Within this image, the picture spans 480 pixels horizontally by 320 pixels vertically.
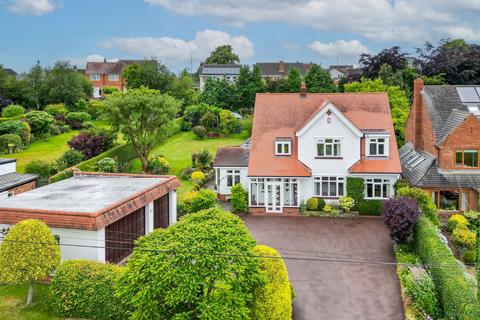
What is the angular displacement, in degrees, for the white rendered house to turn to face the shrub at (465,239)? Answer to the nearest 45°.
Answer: approximately 45° to its left

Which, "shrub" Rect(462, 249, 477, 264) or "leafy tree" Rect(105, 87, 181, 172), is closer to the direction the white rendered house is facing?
the shrub

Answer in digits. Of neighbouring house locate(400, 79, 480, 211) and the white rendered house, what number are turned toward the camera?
2

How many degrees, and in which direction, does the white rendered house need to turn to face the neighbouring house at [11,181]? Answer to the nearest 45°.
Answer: approximately 90° to its right

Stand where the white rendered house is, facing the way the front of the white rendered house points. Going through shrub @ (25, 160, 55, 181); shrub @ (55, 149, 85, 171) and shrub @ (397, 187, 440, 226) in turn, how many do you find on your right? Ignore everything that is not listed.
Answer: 2

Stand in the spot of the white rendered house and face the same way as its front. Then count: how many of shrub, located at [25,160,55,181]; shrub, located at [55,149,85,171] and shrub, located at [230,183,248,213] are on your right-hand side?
3

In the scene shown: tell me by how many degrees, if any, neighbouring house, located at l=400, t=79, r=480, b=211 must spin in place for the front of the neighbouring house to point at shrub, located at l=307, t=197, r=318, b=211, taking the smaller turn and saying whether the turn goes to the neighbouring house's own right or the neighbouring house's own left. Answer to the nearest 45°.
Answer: approximately 90° to the neighbouring house's own right

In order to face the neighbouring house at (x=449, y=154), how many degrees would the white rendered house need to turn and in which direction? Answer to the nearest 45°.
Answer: approximately 90° to its left

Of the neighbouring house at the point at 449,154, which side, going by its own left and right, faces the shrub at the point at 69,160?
right

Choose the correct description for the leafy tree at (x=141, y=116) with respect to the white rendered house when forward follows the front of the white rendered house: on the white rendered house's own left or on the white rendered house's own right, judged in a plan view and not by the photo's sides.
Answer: on the white rendered house's own right

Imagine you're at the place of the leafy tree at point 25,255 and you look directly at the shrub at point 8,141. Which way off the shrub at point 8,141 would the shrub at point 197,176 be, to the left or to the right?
right

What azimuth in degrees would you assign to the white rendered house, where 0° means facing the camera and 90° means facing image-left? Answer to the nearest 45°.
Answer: approximately 0°

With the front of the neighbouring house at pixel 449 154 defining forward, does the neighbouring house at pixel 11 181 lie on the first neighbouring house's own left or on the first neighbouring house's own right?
on the first neighbouring house's own right

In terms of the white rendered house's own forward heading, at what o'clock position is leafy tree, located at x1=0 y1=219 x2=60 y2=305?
The leafy tree is roughly at 1 o'clock from the white rendered house.
